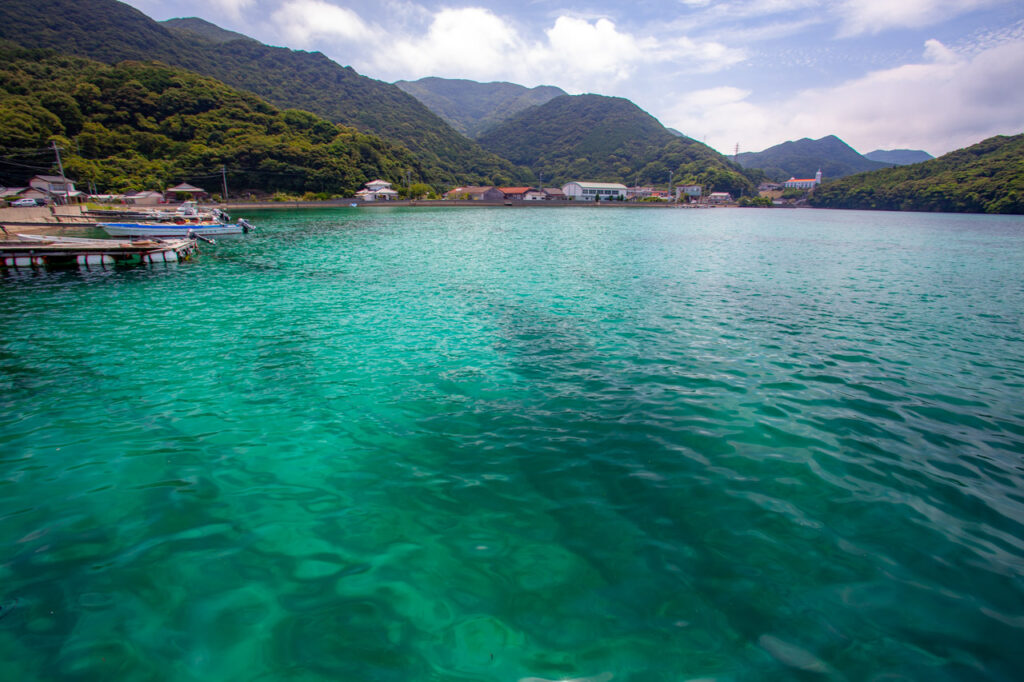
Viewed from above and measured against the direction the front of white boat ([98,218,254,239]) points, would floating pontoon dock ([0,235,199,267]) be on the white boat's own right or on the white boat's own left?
on the white boat's own left

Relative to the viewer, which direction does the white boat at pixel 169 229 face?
to the viewer's left
